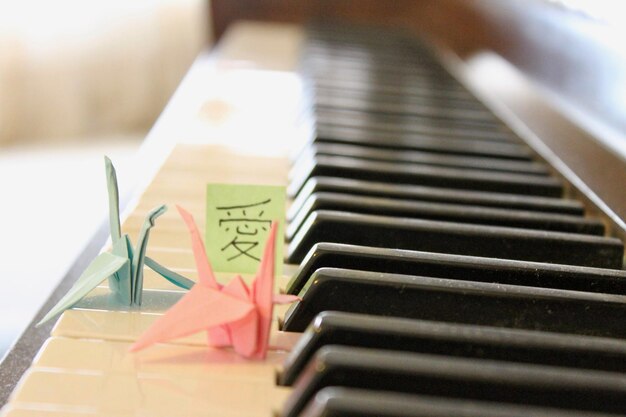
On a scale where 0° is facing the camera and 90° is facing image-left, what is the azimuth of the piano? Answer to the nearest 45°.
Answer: approximately 90°

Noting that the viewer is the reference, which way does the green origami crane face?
facing the viewer and to the right of the viewer

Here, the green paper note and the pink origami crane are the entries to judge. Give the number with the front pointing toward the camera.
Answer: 1

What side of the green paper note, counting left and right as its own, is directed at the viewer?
front

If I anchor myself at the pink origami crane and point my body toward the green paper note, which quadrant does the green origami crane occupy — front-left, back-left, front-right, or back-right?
front-left

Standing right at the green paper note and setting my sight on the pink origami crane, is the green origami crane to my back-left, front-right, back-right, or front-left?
front-right
